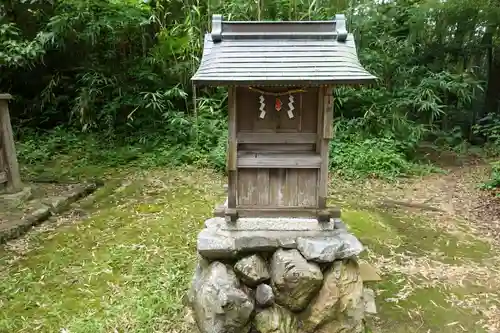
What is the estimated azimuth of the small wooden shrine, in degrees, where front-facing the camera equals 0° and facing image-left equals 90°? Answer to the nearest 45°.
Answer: approximately 0°

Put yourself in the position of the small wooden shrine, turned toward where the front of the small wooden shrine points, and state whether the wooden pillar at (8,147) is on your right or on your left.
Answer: on your right

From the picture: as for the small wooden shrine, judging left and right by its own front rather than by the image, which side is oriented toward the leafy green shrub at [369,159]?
back

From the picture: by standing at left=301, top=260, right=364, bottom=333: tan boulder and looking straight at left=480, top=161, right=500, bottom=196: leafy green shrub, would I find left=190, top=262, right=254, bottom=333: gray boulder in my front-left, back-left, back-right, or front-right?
back-left

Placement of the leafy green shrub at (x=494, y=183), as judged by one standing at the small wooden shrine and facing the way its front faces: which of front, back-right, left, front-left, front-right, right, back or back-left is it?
back-left
